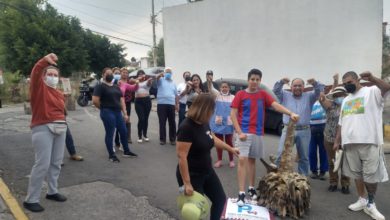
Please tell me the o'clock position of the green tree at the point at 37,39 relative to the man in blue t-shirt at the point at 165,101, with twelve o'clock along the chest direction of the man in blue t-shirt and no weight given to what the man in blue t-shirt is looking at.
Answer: The green tree is roughly at 5 o'clock from the man in blue t-shirt.

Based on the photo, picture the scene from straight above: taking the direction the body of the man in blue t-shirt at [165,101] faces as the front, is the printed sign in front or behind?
in front

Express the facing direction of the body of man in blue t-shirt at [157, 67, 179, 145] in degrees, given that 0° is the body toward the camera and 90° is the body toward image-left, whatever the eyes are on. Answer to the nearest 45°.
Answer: approximately 0°

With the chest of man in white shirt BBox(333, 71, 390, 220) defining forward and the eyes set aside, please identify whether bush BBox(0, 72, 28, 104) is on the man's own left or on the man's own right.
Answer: on the man's own right

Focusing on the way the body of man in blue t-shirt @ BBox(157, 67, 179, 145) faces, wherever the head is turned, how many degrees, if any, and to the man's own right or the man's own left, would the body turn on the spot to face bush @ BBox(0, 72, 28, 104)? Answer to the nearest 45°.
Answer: approximately 135° to the man's own right

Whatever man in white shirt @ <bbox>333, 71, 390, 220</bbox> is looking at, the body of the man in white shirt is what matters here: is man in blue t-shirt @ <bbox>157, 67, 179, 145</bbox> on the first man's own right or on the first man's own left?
on the first man's own right

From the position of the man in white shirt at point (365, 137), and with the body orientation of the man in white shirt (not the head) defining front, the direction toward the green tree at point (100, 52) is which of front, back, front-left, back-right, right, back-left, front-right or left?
right

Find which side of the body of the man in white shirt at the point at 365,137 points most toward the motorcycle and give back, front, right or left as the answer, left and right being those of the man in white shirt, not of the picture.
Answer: right

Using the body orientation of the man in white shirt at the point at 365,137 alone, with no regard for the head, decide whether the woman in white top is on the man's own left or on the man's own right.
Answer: on the man's own right

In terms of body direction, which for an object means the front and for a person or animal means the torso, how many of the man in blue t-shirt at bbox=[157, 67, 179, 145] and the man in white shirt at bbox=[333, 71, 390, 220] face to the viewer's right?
0

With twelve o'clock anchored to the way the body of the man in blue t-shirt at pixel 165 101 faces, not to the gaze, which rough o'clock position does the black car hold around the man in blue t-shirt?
The black car is roughly at 8 o'clock from the man in blue t-shirt.

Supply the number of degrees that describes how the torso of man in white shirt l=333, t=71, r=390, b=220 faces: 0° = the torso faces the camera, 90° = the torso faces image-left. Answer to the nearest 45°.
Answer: approximately 45°
